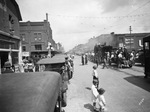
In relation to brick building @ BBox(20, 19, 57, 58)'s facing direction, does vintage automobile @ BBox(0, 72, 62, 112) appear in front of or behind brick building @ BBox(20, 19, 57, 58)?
in front
